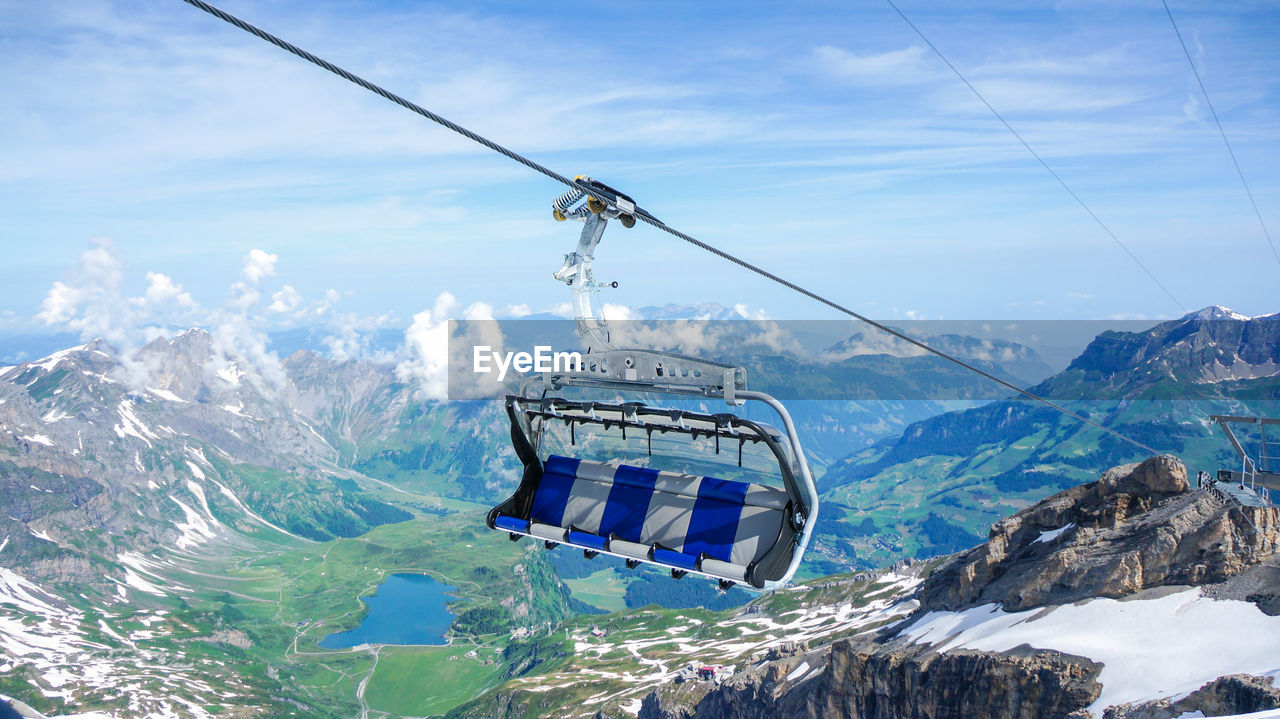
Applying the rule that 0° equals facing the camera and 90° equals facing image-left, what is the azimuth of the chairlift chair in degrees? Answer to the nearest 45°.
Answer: approximately 45°
